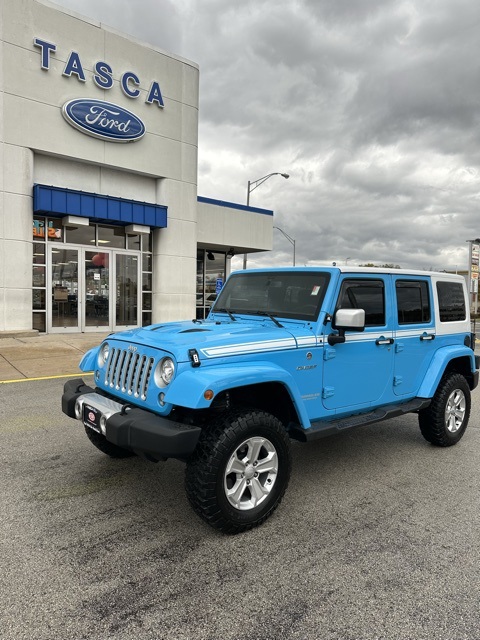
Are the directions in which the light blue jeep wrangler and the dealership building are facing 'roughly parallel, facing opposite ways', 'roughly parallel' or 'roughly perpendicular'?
roughly perpendicular

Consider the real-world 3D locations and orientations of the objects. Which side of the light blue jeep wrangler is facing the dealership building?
right

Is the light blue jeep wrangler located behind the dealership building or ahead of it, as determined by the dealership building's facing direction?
ahead

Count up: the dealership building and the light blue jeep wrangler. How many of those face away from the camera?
0

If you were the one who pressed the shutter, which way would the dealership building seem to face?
facing the viewer and to the right of the viewer
